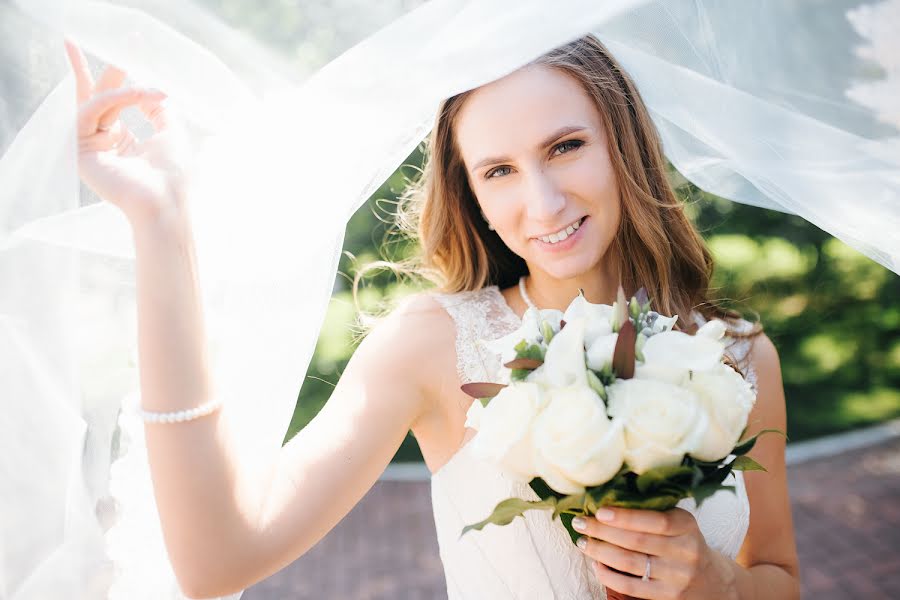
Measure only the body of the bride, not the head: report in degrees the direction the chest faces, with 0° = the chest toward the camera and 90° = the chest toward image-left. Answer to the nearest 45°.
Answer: approximately 0°
